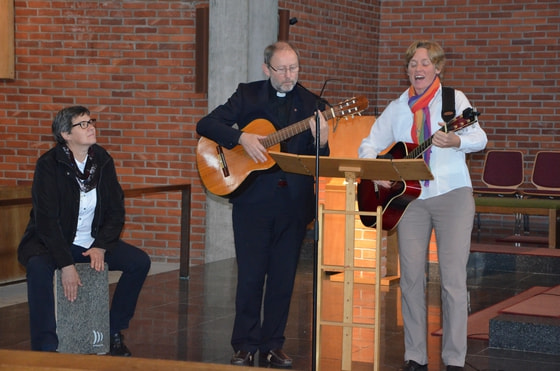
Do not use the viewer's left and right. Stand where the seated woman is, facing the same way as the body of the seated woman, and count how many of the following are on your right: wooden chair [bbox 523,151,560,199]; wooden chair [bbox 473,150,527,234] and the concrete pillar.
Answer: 0

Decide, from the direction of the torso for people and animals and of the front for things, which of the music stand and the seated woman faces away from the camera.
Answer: the music stand

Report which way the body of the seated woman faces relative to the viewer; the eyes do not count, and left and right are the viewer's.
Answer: facing the viewer and to the right of the viewer

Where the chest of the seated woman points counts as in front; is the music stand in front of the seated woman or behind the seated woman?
in front

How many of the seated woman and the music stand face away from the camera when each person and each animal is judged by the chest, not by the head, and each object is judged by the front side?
1

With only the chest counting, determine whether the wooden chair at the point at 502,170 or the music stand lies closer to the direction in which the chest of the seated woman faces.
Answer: the music stand

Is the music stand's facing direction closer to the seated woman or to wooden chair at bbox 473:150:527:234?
the wooden chair

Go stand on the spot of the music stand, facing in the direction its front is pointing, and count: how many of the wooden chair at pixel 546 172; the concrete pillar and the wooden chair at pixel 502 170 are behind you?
0

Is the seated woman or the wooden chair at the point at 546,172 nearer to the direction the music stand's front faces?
the wooden chair

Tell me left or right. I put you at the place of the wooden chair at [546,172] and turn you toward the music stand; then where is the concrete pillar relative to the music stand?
right

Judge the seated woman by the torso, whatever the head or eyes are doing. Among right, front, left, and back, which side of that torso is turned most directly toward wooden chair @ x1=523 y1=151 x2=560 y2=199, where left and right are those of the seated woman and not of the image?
left

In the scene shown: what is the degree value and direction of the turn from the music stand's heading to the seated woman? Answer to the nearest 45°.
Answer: approximately 90° to its left

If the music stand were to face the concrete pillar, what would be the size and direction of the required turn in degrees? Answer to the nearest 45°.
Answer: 0° — it already faces it

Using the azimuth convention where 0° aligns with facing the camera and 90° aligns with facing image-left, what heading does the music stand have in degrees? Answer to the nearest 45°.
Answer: approximately 180°

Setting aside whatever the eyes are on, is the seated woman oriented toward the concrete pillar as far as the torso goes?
no

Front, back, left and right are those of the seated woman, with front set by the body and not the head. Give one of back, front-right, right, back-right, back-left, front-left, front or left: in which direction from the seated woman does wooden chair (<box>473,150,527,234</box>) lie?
left
